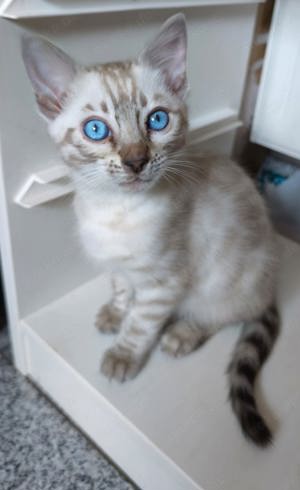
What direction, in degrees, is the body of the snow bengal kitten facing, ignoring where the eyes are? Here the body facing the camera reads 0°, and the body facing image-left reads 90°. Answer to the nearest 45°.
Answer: approximately 45°
